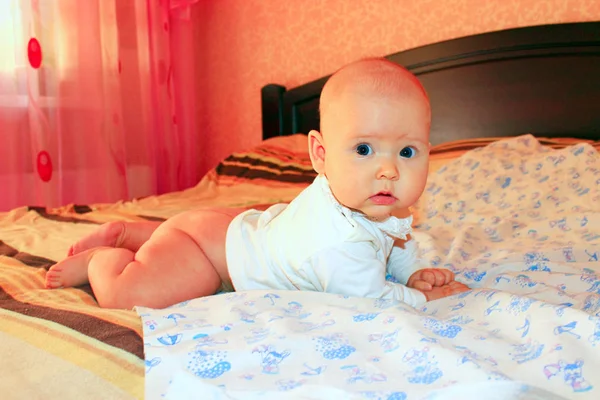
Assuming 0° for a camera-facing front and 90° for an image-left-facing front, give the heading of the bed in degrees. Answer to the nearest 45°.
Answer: approximately 45°

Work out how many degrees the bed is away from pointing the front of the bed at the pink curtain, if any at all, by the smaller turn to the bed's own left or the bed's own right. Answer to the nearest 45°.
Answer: approximately 90° to the bed's own right
